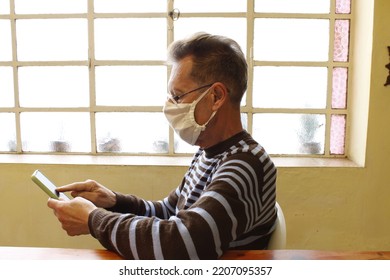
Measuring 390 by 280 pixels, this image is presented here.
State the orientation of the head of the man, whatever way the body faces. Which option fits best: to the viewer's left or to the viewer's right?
to the viewer's left

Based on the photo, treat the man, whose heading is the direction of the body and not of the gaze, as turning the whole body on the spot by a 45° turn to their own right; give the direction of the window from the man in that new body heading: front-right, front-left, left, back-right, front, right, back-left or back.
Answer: front-right

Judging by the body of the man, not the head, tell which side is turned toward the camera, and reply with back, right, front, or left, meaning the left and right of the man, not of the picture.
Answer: left
